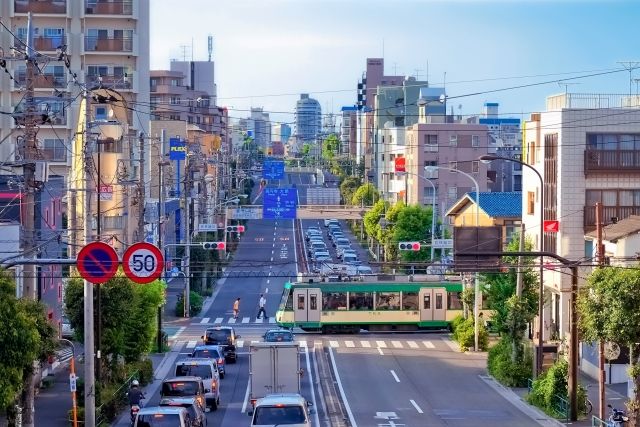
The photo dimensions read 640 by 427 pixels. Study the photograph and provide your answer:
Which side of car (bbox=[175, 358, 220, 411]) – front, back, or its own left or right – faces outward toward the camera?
back

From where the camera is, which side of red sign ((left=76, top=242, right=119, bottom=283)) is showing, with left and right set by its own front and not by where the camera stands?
front

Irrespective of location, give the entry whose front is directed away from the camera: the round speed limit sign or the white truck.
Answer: the white truck

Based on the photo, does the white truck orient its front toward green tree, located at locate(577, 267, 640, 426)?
no

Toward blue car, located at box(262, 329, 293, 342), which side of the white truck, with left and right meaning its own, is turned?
front

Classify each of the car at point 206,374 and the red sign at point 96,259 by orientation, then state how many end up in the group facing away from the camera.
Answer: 1

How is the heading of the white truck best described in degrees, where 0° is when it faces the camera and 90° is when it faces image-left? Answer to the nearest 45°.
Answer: approximately 180°

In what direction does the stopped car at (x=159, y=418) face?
away from the camera

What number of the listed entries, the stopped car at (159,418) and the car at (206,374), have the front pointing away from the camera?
2

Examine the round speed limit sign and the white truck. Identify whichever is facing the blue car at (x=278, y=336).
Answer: the white truck

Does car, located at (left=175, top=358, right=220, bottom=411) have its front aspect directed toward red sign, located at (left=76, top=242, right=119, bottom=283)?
no

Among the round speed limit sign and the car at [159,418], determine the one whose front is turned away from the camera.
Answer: the car

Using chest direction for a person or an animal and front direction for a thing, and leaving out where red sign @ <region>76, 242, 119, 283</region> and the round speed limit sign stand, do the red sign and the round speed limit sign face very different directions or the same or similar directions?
same or similar directions
